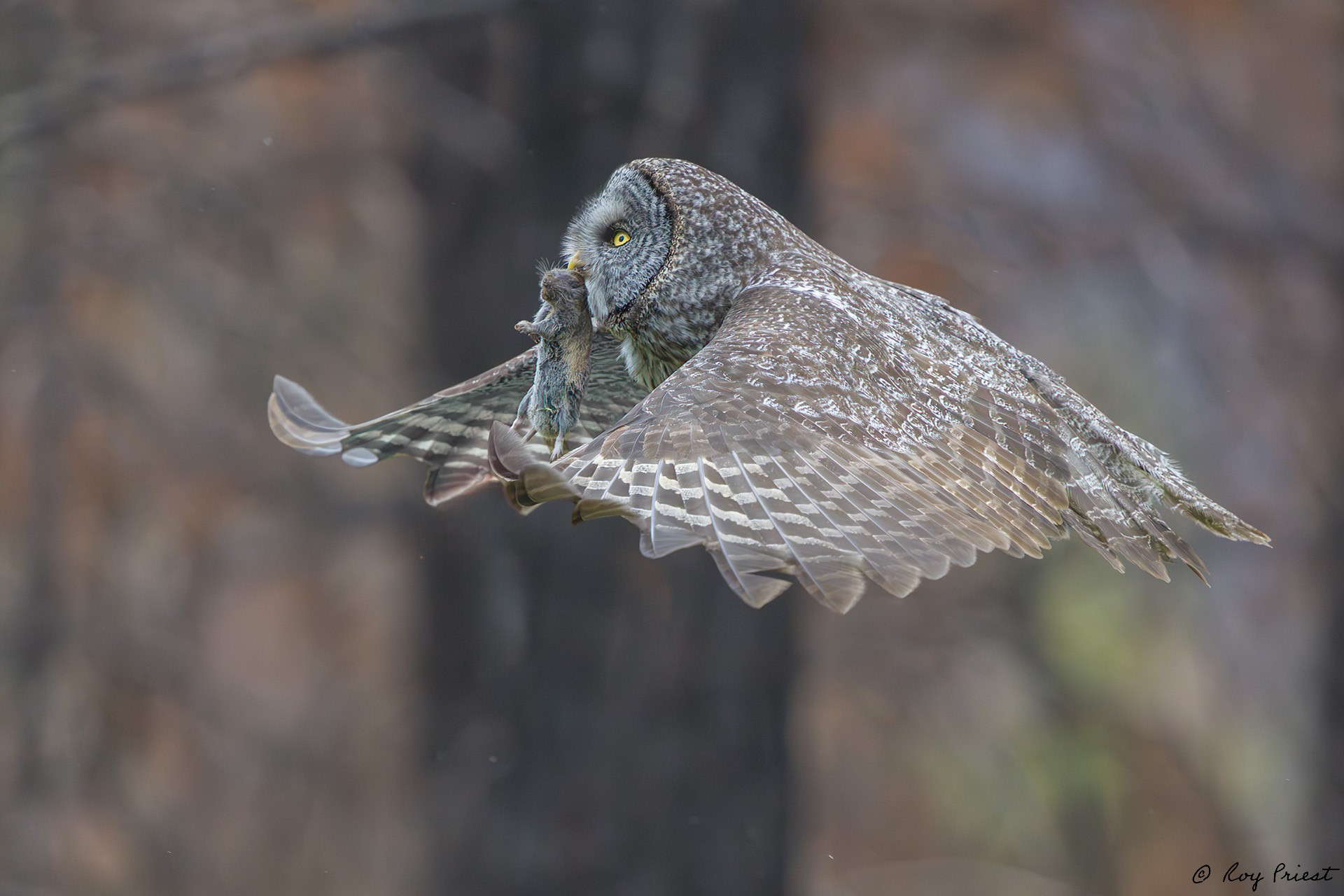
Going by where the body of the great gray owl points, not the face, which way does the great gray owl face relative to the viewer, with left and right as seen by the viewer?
facing to the left of the viewer
